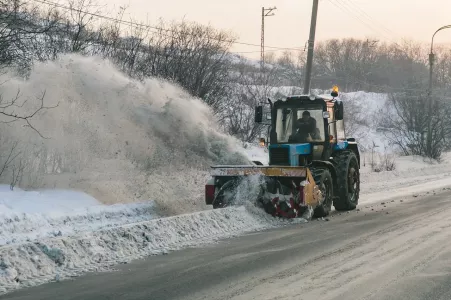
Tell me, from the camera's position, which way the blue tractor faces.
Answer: facing the viewer and to the left of the viewer

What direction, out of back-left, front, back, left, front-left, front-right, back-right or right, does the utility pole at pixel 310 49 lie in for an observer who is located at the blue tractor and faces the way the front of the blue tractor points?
back-right
